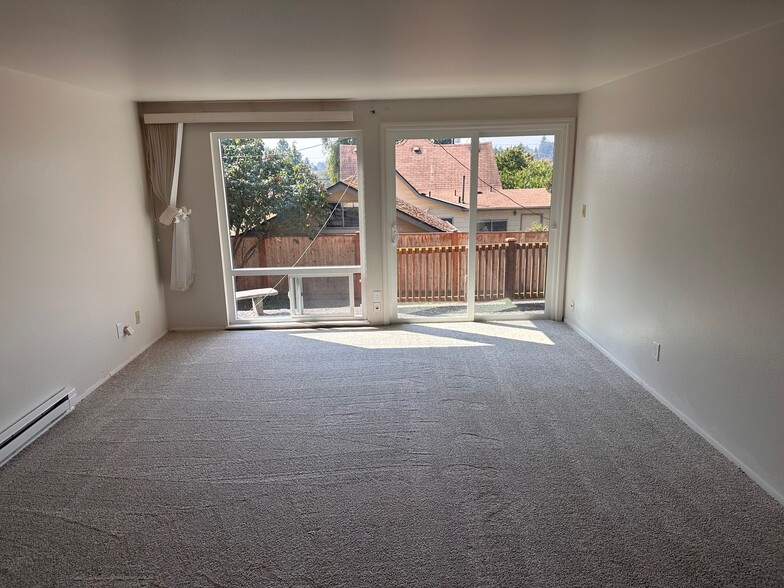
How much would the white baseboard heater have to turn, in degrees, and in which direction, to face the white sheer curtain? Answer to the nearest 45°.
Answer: approximately 90° to its left

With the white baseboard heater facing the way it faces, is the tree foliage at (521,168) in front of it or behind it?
in front

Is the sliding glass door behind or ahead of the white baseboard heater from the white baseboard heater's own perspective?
ahead

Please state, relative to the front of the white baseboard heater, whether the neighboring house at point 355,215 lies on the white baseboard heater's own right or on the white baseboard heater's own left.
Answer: on the white baseboard heater's own left

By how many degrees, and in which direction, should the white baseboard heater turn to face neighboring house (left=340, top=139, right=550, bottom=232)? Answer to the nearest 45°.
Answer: approximately 45° to its left

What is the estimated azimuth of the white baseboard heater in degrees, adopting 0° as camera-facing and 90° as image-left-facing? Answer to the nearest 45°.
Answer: approximately 315°

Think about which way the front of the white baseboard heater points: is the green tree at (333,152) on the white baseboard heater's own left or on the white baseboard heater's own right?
on the white baseboard heater's own left

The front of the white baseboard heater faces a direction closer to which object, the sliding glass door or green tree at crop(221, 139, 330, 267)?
the sliding glass door
